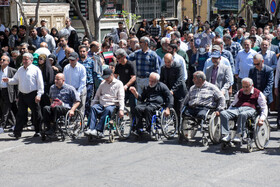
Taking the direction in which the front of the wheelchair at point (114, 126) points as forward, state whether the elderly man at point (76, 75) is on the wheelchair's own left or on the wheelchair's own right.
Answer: on the wheelchair's own right

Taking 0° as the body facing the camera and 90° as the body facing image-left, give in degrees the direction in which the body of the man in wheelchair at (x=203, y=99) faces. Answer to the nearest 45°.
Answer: approximately 45°

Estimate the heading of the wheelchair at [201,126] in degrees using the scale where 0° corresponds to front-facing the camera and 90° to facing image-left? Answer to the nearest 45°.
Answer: approximately 45°

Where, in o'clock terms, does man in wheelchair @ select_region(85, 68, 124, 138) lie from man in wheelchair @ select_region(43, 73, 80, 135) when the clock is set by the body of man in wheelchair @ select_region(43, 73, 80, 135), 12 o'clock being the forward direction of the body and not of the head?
man in wheelchair @ select_region(85, 68, 124, 138) is roughly at 8 o'clock from man in wheelchair @ select_region(43, 73, 80, 135).

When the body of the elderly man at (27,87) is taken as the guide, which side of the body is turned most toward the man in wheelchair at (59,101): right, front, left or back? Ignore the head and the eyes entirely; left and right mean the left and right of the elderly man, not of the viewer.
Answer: left

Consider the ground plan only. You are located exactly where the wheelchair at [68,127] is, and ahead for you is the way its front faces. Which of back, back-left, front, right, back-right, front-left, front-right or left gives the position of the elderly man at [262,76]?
back-left

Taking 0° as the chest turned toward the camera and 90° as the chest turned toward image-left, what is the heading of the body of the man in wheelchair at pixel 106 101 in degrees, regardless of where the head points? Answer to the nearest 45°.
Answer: approximately 45°

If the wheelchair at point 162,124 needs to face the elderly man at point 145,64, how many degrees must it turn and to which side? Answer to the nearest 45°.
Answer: approximately 135° to its right

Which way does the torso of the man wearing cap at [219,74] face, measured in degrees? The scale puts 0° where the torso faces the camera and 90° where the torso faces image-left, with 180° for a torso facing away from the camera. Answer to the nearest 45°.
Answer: approximately 45°
